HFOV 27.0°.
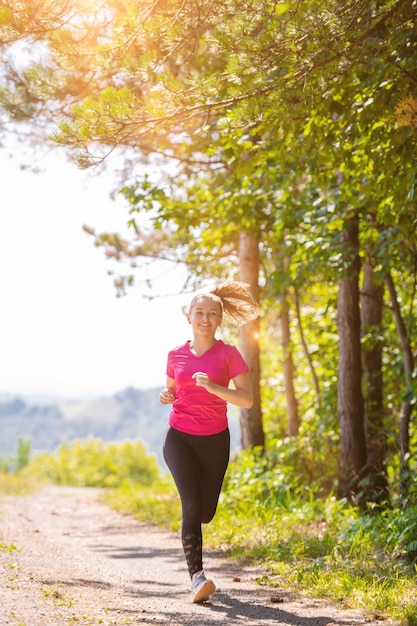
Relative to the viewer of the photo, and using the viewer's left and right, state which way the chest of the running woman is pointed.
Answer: facing the viewer

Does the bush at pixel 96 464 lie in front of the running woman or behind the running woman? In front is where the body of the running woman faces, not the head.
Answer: behind

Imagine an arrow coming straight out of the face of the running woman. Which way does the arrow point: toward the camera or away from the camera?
toward the camera
